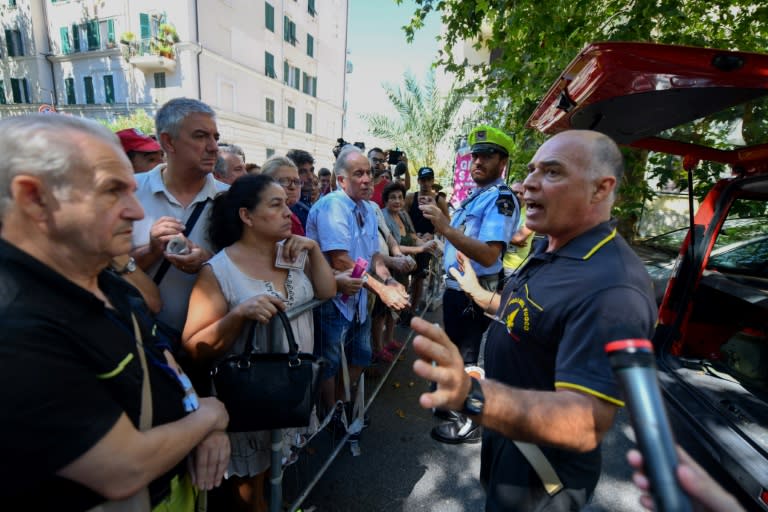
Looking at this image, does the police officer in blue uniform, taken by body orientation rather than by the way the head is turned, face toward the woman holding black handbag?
yes

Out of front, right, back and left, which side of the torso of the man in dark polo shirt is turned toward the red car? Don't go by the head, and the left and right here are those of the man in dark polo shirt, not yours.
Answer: back

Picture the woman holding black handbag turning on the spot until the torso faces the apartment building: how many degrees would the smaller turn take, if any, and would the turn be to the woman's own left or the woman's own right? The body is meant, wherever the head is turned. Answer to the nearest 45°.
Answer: approximately 135° to the woman's own left

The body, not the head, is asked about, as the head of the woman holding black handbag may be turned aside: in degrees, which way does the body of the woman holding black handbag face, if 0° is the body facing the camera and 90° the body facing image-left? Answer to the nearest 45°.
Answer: approximately 315°

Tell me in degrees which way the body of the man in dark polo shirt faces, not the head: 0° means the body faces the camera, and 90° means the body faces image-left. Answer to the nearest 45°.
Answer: approximately 45°

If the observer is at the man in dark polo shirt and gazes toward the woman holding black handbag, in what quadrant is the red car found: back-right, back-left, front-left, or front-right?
back-right

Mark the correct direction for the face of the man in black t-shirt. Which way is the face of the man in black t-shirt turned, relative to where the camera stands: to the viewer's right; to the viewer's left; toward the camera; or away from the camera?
to the viewer's right

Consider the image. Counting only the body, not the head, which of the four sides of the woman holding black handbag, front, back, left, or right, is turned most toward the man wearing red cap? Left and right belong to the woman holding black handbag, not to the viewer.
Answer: back

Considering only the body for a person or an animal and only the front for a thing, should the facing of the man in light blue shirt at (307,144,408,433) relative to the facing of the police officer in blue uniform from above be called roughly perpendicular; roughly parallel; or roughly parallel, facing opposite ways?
roughly perpendicular

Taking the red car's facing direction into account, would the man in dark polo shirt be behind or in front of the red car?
behind
